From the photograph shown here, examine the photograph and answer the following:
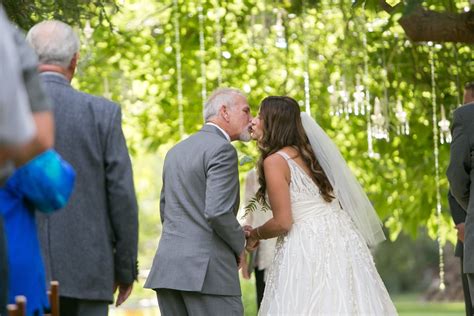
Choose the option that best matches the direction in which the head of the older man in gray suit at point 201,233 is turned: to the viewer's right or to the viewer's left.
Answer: to the viewer's right

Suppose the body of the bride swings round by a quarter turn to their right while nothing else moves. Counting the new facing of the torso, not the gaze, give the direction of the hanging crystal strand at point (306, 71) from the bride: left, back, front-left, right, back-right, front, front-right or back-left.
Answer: front-left

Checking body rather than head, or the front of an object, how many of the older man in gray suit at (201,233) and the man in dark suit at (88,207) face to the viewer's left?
0

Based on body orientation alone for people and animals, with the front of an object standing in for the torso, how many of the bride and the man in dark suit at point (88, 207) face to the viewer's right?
0

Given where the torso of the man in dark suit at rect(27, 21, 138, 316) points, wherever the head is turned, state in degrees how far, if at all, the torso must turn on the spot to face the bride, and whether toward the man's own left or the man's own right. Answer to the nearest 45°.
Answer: approximately 45° to the man's own right

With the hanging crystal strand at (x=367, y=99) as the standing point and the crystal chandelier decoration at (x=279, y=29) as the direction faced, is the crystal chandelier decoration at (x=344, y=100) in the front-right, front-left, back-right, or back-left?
front-left

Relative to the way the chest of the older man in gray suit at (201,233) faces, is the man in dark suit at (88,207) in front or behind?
behind

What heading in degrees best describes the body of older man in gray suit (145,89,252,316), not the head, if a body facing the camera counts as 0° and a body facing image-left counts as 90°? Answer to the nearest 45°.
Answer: approximately 225°

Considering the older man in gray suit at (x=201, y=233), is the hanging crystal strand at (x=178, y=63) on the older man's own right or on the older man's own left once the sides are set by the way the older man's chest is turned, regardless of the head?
on the older man's own left

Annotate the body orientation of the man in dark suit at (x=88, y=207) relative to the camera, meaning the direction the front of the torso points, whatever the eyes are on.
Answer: away from the camera
